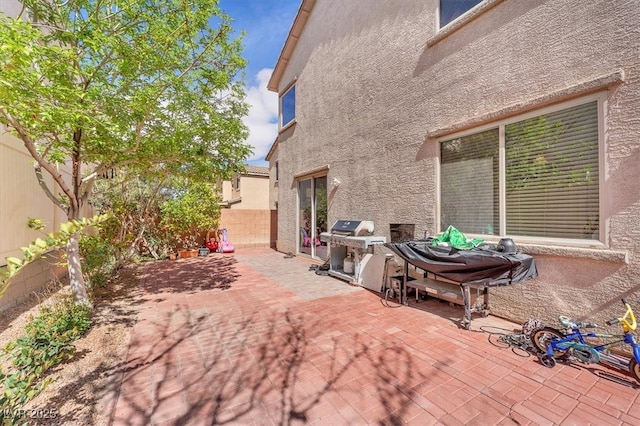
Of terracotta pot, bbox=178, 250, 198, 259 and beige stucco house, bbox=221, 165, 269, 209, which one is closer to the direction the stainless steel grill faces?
the terracotta pot

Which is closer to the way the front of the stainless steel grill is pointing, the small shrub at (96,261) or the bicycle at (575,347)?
the small shrub

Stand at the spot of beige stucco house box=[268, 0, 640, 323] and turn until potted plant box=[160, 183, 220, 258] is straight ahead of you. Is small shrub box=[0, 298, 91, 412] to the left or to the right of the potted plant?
left

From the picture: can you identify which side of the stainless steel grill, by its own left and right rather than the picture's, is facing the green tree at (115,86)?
front

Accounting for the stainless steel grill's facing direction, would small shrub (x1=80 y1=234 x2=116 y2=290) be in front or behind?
in front

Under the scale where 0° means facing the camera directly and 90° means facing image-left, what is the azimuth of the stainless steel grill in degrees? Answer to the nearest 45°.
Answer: approximately 45°

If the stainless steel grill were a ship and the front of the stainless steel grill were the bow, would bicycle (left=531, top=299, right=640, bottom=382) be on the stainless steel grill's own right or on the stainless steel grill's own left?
on the stainless steel grill's own left

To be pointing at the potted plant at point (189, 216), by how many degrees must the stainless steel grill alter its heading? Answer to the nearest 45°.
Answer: approximately 90° to its right

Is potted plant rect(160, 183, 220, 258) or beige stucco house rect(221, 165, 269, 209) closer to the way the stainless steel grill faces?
the potted plant

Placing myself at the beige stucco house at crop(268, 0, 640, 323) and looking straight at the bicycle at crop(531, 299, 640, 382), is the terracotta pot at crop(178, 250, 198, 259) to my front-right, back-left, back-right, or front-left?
back-right

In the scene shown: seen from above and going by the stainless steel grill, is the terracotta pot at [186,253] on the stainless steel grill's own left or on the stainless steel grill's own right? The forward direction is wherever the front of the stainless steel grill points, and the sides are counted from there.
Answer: on the stainless steel grill's own right

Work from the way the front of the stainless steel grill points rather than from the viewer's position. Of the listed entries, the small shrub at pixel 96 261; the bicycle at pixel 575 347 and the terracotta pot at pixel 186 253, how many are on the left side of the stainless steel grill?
1
